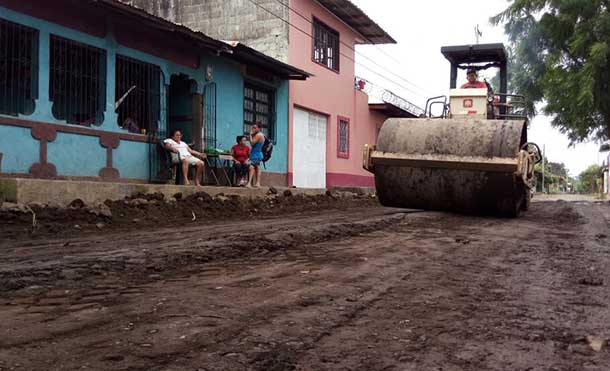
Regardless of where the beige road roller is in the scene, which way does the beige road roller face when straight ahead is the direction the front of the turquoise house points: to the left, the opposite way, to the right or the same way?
to the right

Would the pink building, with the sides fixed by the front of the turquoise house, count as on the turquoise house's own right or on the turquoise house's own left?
on the turquoise house's own left

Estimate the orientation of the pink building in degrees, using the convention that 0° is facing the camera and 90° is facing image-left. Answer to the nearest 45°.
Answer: approximately 315°

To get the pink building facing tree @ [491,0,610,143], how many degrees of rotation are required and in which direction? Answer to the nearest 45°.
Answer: approximately 45° to its left

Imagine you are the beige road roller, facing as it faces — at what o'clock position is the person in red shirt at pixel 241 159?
The person in red shirt is roughly at 4 o'clock from the beige road roller.

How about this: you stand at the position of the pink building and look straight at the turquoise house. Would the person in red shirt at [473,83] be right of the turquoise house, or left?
left

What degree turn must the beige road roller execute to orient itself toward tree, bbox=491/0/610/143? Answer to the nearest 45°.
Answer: approximately 180°

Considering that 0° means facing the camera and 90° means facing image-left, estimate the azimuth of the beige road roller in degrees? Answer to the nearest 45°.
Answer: approximately 0°

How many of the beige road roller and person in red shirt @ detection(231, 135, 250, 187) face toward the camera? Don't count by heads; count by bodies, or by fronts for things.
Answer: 2

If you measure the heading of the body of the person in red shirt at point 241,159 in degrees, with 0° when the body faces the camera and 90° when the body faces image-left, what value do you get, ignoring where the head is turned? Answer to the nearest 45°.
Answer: approximately 0°

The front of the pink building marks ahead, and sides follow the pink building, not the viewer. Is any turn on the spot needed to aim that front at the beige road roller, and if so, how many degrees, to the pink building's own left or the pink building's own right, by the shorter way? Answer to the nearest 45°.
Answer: approximately 45° to the pink building's own right

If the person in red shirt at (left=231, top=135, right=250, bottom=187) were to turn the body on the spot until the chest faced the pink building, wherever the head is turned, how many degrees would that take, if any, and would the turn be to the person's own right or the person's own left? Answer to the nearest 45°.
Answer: approximately 135° to the person's own left

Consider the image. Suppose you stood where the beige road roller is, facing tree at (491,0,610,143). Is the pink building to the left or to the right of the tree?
left

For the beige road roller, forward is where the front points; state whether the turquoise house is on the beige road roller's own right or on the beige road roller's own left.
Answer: on the beige road roller's own right
